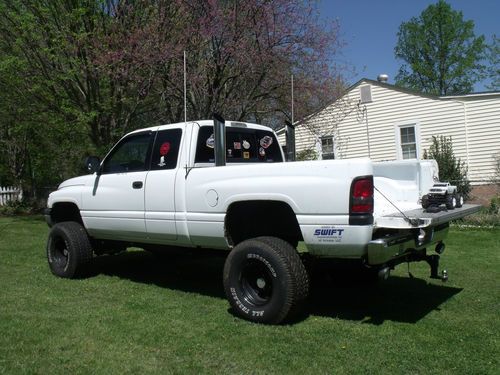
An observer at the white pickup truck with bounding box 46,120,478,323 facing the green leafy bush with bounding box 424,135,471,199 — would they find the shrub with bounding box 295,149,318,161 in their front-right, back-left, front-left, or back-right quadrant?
front-left

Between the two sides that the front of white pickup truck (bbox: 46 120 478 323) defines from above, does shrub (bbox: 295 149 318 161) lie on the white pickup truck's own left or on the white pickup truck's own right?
on the white pickup truck's own right

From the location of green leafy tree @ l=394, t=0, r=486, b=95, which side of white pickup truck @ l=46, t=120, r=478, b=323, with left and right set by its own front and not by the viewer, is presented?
right

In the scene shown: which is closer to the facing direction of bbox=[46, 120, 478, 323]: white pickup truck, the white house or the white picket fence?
the white picket fence

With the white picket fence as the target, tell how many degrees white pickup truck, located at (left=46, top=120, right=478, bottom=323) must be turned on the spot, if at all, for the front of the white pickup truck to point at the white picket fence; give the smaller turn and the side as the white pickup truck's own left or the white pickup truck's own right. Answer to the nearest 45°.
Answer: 0° — it already faces it

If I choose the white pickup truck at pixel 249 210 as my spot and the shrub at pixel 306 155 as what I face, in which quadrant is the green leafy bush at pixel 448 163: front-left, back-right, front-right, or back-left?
front-right

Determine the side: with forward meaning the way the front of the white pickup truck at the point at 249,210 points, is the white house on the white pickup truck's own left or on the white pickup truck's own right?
on the white pickup truck's own right

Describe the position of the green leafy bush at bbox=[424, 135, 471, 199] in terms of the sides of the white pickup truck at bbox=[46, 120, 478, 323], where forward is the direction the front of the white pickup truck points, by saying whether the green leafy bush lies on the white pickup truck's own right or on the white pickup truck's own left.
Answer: on the white pickup truck's own right

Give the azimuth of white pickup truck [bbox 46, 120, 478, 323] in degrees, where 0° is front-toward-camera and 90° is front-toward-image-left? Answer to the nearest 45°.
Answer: approximately 135°
